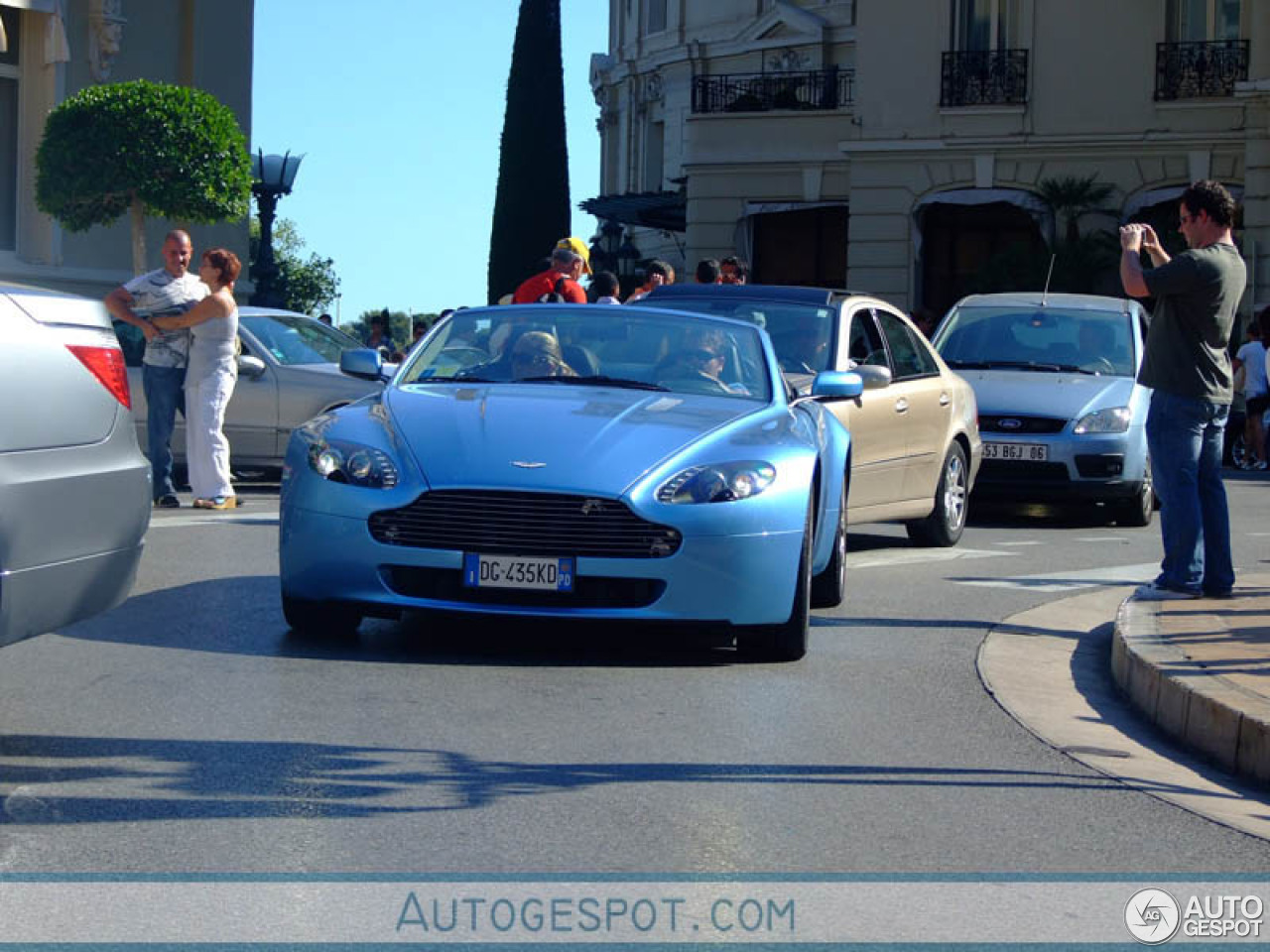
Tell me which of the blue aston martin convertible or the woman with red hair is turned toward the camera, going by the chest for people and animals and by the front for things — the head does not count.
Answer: the blue aston martin convertible

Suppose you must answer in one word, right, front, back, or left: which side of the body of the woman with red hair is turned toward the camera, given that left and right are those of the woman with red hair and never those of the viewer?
left

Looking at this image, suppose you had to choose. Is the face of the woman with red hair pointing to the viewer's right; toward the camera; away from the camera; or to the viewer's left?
to the viewer's left

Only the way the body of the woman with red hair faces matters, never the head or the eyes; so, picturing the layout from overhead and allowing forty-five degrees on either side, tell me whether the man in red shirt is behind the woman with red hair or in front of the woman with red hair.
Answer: behind

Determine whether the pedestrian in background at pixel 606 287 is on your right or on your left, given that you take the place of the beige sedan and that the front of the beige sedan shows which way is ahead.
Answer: on your right

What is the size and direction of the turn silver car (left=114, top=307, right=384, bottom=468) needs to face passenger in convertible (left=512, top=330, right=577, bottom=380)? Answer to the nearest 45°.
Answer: approximately 45° to its right

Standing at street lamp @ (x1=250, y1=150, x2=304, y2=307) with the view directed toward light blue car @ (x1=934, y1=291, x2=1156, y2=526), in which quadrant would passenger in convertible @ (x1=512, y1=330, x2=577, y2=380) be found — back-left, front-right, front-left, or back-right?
front-right

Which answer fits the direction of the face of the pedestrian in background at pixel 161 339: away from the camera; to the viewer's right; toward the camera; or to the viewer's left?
toward the camera

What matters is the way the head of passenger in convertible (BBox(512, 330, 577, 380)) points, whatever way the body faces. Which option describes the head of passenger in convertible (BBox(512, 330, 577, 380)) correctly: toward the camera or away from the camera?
toward the camera

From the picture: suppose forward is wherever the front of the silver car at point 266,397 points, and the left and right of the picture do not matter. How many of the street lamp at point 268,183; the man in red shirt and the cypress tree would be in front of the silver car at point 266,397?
1

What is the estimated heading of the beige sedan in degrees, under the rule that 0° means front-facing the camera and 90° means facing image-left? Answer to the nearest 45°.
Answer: approximately 45°

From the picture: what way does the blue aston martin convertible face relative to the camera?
toward the camera

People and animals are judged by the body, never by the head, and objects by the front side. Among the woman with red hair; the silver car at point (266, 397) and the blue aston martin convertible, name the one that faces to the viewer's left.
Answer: the woman with red hair

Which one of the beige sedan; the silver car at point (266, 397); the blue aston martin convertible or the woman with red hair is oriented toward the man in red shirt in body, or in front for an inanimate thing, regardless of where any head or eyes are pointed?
the silver car

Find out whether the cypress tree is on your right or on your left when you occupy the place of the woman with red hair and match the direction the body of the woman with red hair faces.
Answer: on your right

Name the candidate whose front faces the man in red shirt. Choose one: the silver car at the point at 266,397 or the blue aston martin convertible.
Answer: the silver car
